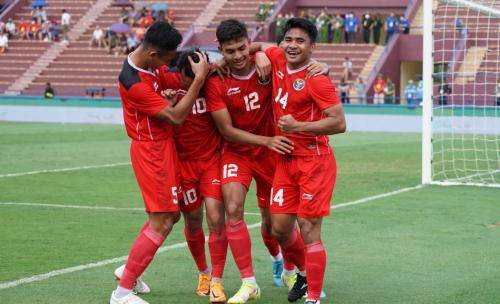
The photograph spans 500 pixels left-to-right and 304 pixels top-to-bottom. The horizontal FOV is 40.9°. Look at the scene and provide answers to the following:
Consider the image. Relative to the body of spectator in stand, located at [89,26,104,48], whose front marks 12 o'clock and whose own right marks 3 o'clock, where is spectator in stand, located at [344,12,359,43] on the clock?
spectator in stand, located at [344,12,359,43] is roughly at 10 o'clock from spectator in stand, located at [89,26,104,48].

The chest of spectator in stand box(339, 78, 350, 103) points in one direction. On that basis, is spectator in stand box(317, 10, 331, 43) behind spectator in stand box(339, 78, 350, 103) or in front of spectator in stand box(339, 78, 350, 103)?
behind

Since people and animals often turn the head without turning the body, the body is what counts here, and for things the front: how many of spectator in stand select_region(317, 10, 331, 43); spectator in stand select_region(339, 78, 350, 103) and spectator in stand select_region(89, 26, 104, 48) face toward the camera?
3

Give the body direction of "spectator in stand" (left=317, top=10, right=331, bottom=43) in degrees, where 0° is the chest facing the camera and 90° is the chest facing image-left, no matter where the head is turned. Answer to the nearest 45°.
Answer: approximately 0°

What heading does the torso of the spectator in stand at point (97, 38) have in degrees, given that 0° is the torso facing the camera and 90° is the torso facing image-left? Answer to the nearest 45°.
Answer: approximately 0°

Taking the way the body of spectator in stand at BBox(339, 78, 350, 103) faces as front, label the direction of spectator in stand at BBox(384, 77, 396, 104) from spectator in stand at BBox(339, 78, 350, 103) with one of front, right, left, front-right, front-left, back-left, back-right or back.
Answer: left

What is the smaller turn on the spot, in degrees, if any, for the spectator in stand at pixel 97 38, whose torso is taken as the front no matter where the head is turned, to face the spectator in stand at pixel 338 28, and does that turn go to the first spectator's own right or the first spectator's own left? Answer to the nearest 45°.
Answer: approximately 45° to the first spectator's own left

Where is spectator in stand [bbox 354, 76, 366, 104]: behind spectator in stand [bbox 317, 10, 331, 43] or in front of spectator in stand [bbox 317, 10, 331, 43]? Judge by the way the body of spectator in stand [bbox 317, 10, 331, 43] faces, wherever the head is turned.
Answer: in front

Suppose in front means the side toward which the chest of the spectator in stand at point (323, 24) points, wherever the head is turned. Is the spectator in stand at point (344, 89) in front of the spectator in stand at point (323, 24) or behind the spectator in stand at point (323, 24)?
in front
